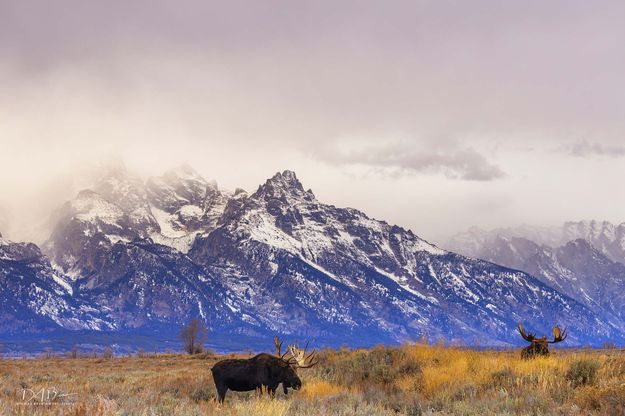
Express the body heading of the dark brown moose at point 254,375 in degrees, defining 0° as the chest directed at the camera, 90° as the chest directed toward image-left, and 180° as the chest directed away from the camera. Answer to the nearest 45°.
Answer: approximately 270°
